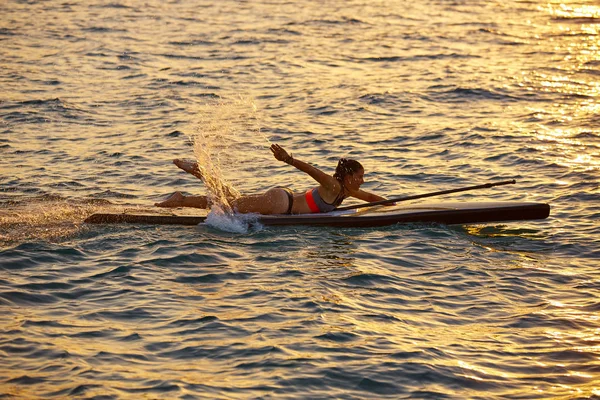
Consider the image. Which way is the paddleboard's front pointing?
to the viewer's right
